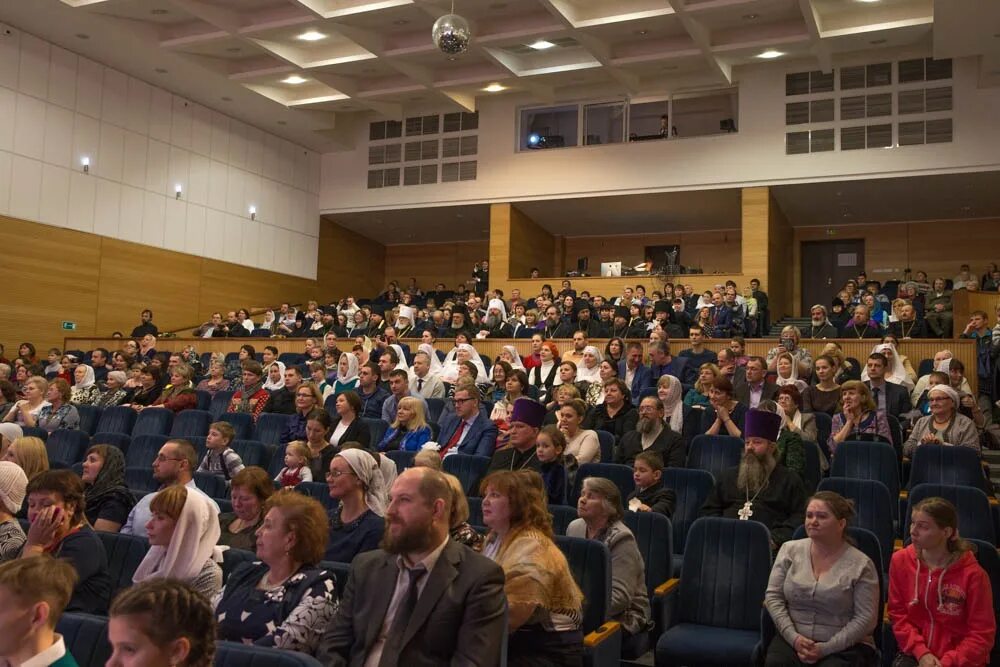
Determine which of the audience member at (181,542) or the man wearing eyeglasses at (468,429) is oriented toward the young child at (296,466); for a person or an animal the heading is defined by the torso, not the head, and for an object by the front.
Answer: the man wearing eyeglasses

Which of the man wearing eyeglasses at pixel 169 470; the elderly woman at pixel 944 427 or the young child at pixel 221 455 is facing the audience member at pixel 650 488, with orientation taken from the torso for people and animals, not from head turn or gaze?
the elderly woman

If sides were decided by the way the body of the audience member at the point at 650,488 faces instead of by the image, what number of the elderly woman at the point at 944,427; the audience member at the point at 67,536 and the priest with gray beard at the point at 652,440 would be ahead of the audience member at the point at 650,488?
1

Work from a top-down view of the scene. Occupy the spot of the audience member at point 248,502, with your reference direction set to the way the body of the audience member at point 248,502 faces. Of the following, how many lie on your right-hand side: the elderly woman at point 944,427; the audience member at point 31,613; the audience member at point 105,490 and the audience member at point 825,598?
1

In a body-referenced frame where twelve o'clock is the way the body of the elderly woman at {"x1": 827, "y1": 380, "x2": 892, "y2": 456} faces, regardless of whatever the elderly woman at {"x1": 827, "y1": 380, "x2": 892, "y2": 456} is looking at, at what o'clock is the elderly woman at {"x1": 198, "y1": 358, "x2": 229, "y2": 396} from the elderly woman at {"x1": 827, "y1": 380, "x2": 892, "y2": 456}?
the elderly woman at {"x1": 198, "y1": 358, "x2": 229, "y2": 396} is roughly at 2 o'clock from the elderly woman at {"x1": 827, "y1": 380, "x2": 892, "y2": 456}.

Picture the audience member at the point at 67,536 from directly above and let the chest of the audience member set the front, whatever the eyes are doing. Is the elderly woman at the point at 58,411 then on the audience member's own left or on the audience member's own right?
on the audience member's own right

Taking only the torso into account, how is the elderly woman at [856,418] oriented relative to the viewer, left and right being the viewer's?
facing the viewer and to the left of the viewer

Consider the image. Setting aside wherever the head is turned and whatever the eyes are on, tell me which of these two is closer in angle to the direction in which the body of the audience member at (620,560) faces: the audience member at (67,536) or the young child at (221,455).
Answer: the audience member

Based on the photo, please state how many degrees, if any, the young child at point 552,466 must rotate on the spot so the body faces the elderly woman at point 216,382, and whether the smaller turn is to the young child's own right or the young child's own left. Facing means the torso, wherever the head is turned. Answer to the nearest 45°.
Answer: approximately 90° to the young child's own right

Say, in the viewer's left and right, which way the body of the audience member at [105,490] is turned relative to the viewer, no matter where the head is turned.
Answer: facing to the left of the viewer

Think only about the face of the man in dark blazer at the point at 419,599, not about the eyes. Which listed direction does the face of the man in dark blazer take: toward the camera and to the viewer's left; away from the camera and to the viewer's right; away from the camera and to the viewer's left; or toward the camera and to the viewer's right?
toward the camera and to the viewer's left

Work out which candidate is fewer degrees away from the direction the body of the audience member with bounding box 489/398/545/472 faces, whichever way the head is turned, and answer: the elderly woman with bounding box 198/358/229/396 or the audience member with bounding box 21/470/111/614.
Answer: the audience member

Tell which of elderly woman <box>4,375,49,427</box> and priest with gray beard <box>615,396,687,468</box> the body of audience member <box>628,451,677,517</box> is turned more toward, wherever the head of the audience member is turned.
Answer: the elderly woman

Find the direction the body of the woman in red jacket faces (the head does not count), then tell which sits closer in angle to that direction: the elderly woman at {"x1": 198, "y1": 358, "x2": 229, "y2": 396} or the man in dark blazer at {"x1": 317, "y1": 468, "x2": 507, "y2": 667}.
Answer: the man in dark blazer
